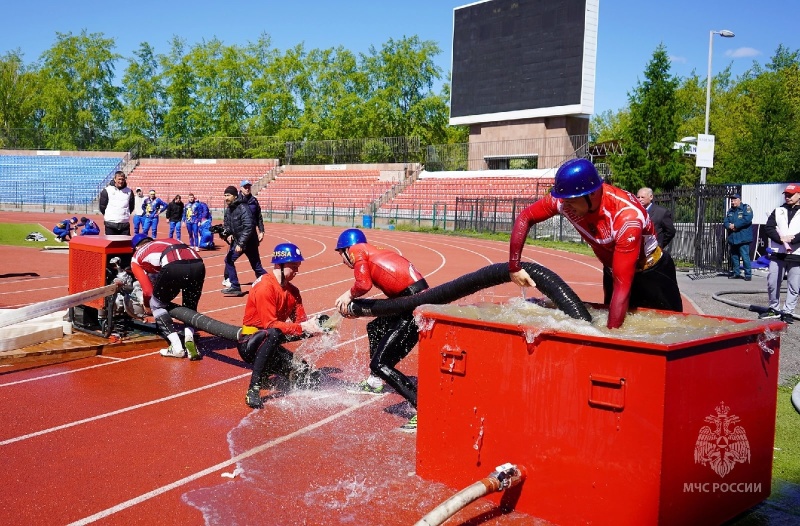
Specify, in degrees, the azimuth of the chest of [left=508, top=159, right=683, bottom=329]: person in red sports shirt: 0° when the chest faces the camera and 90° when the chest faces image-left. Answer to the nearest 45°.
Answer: approximately 45°

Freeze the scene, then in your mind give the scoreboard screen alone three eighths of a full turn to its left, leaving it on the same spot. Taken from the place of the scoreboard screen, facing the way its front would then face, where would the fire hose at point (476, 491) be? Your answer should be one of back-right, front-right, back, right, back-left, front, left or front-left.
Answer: right

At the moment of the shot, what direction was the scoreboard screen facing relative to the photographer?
facing the viewer and to the left of the viewer

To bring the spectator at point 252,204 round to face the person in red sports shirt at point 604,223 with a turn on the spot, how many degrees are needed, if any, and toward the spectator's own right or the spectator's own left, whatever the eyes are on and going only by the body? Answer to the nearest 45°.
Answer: approximately 45° to the spectator's own left

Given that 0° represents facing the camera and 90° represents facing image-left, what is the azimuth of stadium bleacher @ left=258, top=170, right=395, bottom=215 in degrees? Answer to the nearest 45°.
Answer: approximately 0°

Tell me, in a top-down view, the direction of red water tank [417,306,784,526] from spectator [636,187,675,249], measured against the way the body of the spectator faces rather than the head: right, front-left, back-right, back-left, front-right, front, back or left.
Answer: front-left

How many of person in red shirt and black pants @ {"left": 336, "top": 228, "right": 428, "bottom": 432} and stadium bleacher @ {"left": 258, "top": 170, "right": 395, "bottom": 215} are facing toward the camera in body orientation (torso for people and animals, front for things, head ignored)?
1

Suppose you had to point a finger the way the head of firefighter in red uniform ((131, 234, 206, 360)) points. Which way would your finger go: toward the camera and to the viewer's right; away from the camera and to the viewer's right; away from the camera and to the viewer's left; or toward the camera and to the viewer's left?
away from the camera and to the viewer's left

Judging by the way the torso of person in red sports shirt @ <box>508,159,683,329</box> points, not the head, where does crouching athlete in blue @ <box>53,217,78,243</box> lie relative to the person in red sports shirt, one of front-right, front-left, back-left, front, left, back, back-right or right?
right
